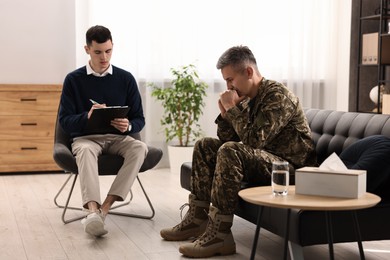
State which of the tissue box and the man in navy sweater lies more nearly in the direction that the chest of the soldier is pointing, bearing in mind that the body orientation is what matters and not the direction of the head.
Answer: the man in navy sweater

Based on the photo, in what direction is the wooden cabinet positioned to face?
toward the camera

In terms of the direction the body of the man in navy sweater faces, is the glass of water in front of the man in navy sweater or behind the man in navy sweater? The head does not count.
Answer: in front

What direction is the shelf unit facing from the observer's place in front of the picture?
facing the viewer and to the left of the viewer

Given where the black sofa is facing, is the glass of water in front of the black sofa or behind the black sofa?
in front

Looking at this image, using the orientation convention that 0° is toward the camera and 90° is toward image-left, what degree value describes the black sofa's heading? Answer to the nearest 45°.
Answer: approximately 45°

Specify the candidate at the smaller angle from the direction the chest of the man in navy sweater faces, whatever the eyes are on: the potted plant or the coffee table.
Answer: the coffee table

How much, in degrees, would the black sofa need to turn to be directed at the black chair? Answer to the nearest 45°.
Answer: approximately 90° to its right

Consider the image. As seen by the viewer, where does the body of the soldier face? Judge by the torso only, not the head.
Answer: to the viewer's left

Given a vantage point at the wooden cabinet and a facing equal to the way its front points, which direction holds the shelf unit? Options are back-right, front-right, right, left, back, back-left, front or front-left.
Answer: left

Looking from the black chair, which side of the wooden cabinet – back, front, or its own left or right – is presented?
front

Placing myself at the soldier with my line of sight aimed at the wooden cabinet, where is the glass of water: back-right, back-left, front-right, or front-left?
back-left

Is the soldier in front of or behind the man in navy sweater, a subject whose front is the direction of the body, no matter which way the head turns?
in front

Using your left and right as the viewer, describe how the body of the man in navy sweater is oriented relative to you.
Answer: facing the viewer

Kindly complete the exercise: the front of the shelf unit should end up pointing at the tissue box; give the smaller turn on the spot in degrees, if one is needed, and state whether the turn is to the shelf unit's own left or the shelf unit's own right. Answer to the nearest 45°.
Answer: approximately 45° to the shelf unit's own left
